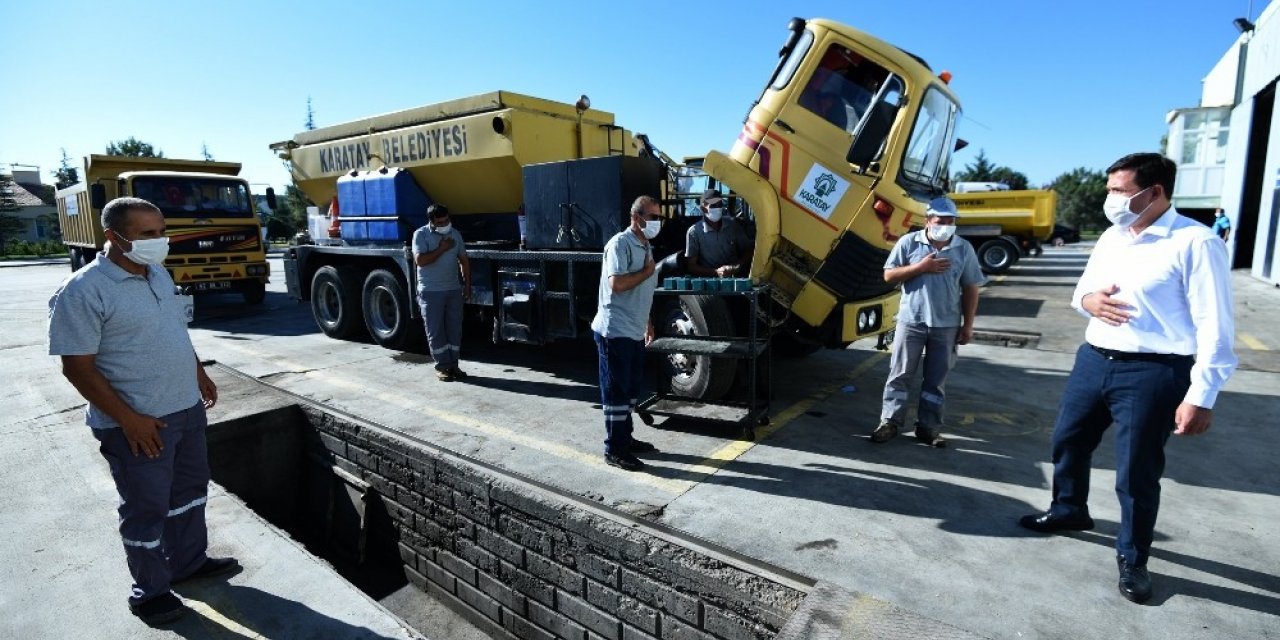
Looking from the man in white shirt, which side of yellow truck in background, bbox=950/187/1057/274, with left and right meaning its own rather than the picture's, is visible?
left

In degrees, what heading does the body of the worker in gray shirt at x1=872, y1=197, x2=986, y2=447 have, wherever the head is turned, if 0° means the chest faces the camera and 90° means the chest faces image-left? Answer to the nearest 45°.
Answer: approximately 0°

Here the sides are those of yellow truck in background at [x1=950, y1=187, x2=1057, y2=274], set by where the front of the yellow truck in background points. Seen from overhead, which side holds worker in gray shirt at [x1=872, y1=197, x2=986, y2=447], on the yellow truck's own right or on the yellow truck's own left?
on the yellow truck's own left

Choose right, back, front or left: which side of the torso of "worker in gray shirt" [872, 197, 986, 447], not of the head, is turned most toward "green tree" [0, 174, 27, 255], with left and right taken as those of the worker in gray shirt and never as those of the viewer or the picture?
right

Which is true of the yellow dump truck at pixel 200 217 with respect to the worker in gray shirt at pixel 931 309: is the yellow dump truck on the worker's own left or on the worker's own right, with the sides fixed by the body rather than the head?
on the worker's own right

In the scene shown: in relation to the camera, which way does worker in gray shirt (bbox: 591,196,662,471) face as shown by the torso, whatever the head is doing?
to the viewer's right

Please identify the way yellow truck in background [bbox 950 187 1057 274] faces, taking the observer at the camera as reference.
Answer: facing to the left of the viewer

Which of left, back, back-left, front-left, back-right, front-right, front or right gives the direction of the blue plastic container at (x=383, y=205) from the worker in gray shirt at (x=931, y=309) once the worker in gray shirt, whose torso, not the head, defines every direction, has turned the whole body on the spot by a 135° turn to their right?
front-left

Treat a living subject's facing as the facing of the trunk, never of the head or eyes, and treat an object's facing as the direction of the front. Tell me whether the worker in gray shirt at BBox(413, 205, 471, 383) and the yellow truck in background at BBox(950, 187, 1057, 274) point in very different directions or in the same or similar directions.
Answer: very different directions

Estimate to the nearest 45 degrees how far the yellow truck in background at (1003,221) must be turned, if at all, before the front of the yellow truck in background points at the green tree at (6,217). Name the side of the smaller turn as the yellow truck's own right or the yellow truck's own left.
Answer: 0° — it already faces it

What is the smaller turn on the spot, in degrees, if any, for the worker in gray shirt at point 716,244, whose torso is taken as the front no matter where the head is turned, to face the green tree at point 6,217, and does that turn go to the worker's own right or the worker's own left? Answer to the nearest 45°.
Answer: approximately 135° to the worker's own right
